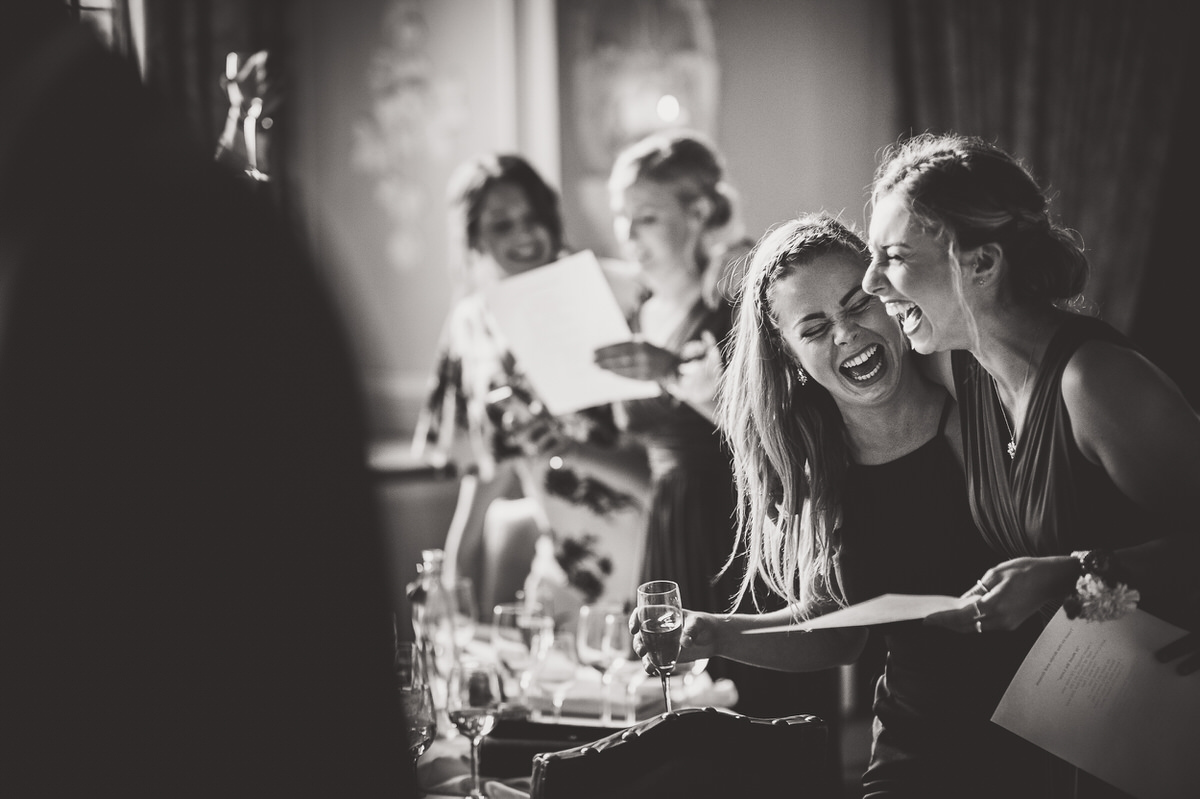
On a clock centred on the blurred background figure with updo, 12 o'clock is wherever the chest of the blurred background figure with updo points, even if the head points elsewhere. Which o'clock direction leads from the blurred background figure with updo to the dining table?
The dining table is roughly at 11 o'clock from the blurred background figure with updo.

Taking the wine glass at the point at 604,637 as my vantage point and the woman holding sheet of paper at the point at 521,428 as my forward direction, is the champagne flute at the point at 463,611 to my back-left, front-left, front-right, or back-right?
front-left

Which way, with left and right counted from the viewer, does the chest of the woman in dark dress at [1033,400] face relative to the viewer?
facing the viewer and to the left of the viewer

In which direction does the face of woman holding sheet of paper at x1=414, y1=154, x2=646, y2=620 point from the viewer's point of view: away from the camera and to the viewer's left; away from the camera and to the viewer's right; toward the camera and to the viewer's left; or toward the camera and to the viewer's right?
toward the camera and to the viewer's right

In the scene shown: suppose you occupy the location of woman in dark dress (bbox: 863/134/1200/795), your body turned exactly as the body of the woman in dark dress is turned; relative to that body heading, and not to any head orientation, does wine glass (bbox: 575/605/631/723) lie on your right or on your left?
on your right

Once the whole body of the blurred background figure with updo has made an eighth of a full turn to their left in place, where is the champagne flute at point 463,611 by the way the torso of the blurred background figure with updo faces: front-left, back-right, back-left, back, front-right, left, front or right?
front-right

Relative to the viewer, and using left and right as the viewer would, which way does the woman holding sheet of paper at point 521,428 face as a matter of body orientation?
facing the viewer and to the right of the viewer

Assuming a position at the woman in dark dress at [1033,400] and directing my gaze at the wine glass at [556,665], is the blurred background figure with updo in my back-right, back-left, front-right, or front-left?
front-right

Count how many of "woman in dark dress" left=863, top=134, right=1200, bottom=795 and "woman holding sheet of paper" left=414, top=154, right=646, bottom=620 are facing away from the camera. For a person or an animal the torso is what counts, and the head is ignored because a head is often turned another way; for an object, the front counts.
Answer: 0

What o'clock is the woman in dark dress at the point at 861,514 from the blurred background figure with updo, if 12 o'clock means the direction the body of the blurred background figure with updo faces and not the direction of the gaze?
The woman in dark dress is roughly at 10 o'clock from the blurred background figure with updo.

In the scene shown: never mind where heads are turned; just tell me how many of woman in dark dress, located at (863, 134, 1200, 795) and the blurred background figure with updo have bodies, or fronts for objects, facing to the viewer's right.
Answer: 0

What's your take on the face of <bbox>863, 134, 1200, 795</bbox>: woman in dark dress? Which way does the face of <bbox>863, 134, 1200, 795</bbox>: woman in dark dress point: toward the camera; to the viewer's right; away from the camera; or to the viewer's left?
to the viewer's left

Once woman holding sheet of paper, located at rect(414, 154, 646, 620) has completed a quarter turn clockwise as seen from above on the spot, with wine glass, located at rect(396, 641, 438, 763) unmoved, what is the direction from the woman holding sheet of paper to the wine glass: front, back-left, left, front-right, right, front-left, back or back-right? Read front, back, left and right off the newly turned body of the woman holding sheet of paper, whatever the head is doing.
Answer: front-left
